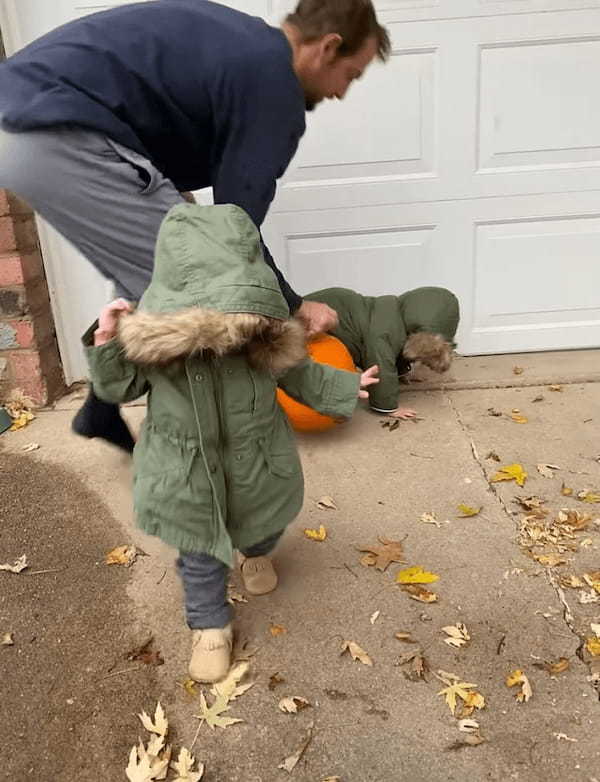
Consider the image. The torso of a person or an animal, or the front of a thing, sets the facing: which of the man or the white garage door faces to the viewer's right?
the man

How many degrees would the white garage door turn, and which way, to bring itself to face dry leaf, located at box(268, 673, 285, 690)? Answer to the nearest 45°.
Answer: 0° — it already faces it

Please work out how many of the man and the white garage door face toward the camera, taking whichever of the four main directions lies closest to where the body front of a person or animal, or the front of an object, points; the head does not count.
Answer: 1

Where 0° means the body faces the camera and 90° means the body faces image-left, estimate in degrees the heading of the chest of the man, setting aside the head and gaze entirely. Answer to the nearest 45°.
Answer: approximately 270°

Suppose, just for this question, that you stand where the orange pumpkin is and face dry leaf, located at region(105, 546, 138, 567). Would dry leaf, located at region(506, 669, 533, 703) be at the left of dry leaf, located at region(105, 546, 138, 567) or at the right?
left

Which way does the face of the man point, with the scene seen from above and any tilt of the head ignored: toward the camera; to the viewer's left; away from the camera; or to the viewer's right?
to the viewer's right

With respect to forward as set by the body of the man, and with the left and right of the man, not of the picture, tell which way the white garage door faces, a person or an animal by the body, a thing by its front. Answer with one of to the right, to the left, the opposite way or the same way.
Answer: to the right

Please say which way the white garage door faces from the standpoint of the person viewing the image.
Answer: facing the viewer

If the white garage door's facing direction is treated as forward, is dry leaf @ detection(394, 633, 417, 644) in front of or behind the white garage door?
in front

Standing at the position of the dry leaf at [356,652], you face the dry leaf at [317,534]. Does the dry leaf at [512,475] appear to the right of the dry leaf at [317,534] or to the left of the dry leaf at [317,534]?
right
